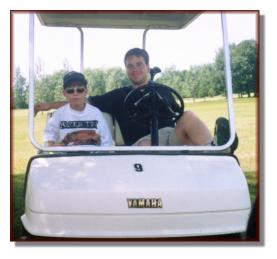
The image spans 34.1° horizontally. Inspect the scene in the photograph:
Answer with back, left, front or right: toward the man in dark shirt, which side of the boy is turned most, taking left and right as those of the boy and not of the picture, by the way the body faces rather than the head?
left

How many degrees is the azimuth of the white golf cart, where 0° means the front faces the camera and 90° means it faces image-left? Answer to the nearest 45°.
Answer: approximately 0°

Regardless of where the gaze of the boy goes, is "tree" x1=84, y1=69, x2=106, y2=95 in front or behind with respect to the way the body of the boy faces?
behind

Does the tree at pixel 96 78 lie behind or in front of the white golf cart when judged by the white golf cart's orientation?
behind

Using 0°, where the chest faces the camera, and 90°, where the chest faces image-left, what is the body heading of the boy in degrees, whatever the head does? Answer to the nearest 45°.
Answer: approximately 0°
